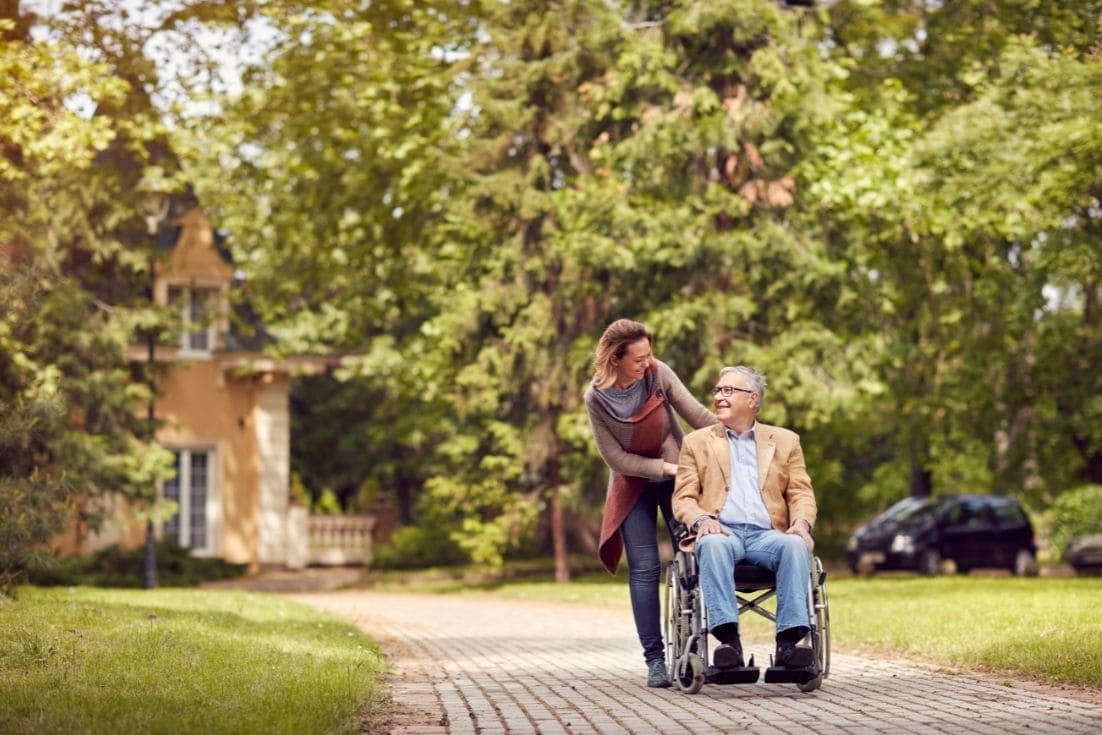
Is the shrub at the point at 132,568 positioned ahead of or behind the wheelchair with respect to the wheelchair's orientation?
behind

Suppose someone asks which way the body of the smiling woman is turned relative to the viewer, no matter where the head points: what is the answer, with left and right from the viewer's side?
facing the viewer and to the right of the viewer

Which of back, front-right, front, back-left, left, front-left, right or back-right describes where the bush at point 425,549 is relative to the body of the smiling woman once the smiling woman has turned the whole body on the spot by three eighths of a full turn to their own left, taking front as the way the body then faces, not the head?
front

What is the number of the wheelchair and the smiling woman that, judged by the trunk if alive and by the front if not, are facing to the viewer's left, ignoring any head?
0

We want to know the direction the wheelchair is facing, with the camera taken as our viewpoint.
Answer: facing the viewer

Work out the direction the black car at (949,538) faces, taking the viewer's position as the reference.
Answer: facing the viewer and to the left of the viewer

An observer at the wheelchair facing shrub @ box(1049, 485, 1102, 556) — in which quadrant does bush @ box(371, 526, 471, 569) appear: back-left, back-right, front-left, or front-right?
front-left

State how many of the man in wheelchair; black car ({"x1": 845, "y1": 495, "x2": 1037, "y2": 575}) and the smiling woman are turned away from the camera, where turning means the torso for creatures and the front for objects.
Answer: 0

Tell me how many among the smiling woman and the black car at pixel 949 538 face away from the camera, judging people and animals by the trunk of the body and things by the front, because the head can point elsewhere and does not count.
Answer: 0

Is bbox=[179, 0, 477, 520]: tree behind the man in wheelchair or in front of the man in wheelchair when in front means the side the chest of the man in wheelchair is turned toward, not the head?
behind

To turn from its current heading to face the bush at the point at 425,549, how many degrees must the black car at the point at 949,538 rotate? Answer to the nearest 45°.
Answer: approximately 45° to its right

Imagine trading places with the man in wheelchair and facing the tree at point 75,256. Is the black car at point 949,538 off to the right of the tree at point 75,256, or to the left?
right

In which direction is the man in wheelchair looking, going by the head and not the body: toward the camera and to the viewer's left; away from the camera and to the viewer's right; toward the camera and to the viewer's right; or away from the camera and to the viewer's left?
toward the camera and to the viewer's left

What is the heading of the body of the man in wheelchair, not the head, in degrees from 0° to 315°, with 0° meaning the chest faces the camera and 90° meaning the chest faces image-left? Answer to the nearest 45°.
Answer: approximately 0°
